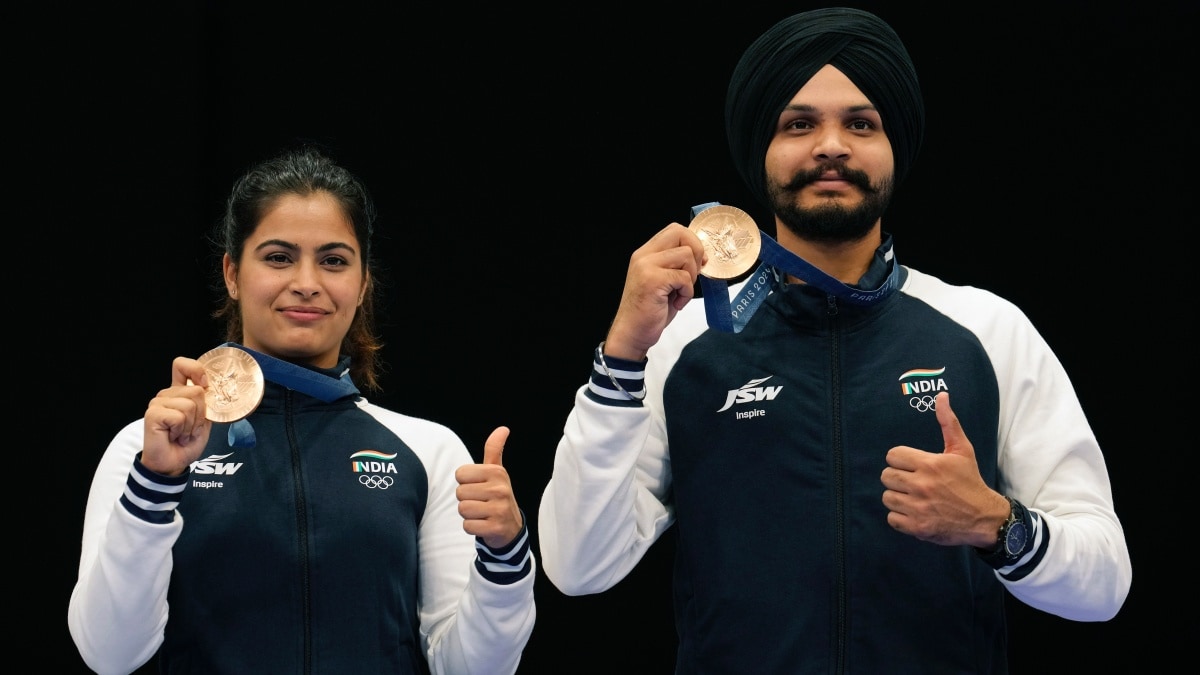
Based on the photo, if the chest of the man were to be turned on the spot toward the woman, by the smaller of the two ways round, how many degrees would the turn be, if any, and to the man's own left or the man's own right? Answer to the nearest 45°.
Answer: approximately 90° to the man's own right

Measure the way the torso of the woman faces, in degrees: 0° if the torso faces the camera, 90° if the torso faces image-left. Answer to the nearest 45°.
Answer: approximately 0°

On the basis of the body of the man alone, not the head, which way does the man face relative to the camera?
toward the camera

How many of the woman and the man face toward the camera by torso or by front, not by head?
2
